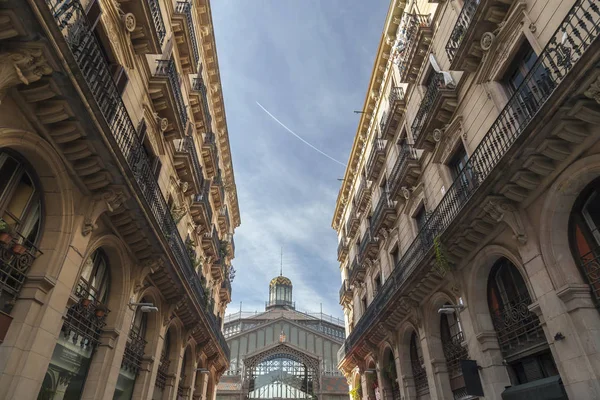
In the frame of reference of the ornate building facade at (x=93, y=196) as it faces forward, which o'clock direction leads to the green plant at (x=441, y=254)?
The green plant is roughly at 11 o'clock from the ornate building facade.

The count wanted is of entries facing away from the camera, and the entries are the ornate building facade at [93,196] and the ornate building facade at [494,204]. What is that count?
0

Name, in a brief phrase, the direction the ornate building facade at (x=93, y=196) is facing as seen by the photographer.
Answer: facing the viewer and to the right of the viewer

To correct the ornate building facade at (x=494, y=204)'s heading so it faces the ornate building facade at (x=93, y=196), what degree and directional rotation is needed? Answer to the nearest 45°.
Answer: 0° — it already faces it
